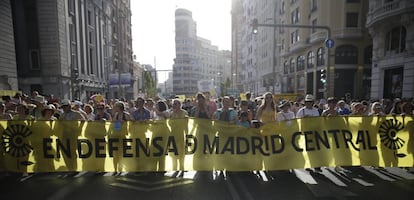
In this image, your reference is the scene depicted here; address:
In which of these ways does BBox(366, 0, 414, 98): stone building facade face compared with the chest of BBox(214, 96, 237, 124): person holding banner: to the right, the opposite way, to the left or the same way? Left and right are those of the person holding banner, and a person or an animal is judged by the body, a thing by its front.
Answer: to the right

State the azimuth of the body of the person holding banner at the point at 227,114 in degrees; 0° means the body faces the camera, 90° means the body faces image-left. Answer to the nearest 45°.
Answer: approximately 0°

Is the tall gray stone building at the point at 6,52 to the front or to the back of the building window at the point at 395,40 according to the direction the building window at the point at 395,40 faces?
to the front

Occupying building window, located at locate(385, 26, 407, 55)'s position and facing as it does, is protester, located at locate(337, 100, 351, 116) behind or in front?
in front

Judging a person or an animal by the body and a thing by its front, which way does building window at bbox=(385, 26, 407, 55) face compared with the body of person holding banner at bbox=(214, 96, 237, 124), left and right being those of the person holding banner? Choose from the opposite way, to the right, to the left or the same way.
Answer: to the right

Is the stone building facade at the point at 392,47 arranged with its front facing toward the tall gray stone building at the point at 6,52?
yes

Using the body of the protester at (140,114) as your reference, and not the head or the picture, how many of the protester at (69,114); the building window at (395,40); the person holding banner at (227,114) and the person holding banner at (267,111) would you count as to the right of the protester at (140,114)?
1

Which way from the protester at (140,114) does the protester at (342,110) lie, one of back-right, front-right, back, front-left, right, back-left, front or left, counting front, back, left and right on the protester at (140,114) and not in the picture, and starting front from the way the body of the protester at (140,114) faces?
left

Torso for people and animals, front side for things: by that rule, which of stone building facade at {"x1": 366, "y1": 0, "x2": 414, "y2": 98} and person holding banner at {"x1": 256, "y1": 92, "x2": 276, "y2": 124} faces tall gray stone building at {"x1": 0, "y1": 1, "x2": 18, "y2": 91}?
the stone building facade

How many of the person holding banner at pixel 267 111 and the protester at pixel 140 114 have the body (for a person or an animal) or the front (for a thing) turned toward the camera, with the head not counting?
2

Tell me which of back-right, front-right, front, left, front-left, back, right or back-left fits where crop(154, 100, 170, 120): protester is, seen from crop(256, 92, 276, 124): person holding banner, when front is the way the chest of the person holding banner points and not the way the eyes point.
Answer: right

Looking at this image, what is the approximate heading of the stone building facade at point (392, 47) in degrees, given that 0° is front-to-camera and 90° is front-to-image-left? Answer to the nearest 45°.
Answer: approximately 45°
